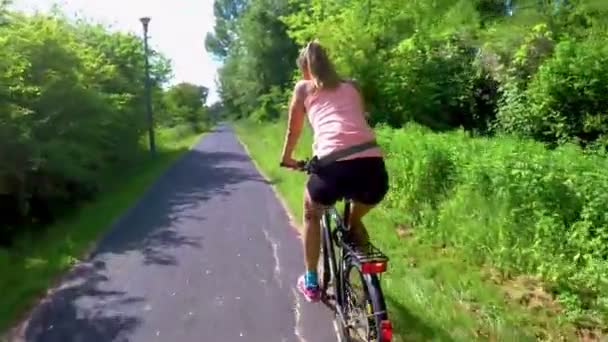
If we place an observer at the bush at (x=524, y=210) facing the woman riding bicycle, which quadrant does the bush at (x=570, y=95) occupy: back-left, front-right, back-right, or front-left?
back-right

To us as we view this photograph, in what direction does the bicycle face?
facing away from the viewer and to the left of the viewer

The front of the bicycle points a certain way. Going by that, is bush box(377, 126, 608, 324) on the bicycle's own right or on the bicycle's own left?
on the bicycle's own right

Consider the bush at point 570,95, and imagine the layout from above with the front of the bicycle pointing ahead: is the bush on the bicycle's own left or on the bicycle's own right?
on the bicycle's own right
